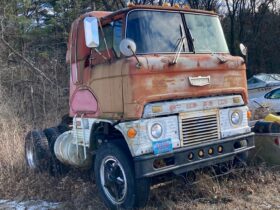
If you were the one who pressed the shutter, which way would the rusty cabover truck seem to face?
facing the viewer and to the right of the viewer
